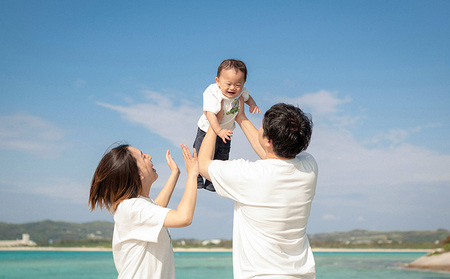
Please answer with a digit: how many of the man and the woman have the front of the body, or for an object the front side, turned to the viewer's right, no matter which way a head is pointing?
1

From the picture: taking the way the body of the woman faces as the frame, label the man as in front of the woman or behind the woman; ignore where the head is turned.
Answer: in front

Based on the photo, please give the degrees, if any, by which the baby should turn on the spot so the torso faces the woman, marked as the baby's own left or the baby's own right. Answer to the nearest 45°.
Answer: approximately 90° to the baby's own right

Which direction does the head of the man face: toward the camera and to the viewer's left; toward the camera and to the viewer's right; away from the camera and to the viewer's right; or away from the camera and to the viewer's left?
away from the camera and to the viewer's left

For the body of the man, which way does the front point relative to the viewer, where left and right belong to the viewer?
facing away from the viewer and to the left of the viewer

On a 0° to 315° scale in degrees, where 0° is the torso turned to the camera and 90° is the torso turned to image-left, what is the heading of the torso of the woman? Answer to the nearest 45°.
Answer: approximately 270°
